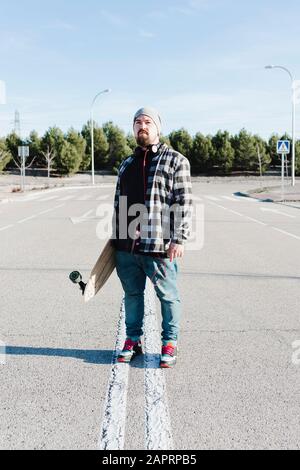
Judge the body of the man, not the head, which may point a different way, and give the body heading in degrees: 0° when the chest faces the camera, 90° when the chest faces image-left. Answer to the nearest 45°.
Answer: approximately 45°
